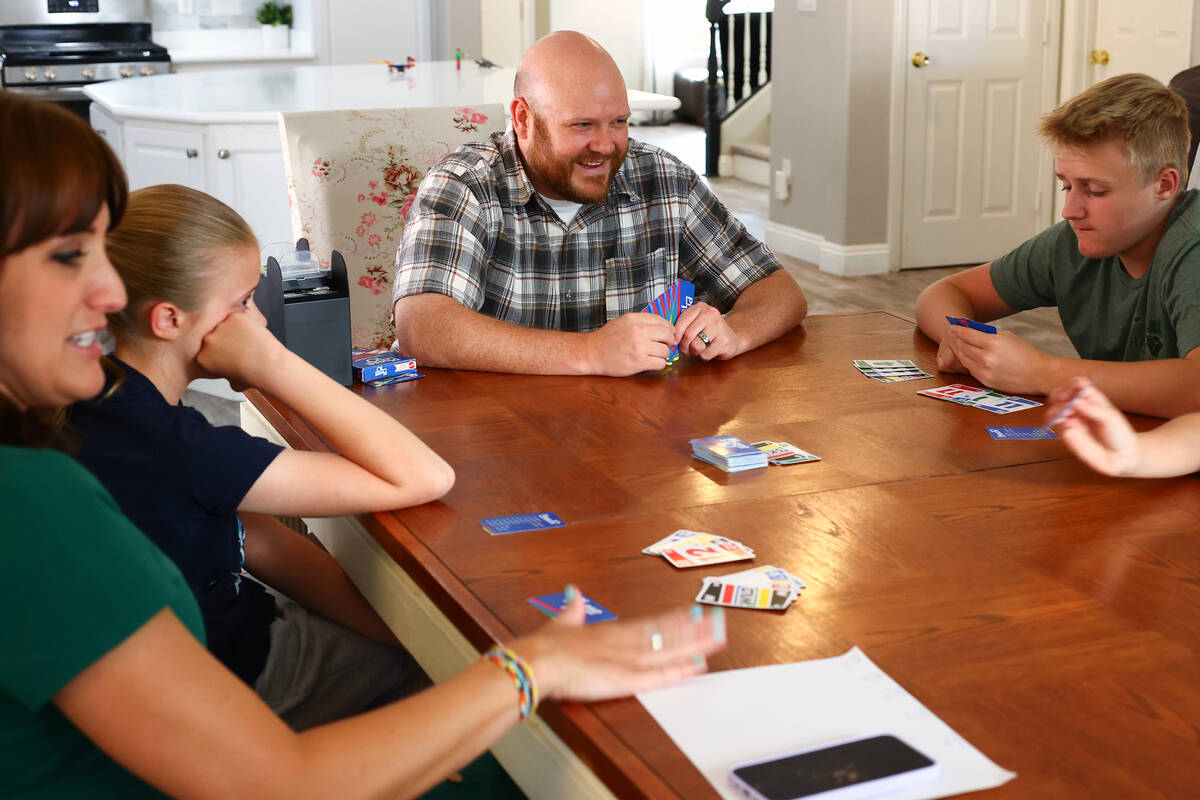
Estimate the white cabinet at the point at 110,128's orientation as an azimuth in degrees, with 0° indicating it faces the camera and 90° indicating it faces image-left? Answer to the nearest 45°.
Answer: approximately 45°

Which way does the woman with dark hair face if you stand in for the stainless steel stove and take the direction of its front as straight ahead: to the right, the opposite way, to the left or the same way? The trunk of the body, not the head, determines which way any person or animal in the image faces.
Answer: to the left

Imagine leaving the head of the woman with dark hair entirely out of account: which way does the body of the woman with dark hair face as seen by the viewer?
to the viewer's right

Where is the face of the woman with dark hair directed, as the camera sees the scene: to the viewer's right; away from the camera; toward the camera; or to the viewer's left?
to the viewer's right

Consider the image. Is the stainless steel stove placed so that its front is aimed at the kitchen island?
yes

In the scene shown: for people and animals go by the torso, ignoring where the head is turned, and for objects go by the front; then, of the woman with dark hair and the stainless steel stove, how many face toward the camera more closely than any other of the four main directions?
1

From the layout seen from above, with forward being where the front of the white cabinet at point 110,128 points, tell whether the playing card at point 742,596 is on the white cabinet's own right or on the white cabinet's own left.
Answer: on the white cabinet's own left

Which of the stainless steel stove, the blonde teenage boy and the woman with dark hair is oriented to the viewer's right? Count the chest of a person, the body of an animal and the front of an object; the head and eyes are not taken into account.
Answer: the woman with dark hair

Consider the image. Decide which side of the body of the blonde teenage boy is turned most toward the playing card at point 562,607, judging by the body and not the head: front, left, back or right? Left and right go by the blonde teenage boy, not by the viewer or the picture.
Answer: front

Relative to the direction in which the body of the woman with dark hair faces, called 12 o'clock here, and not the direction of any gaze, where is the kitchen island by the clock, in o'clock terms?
The kitchen island is roughly at 9 o'clock from the woman with dark hair.

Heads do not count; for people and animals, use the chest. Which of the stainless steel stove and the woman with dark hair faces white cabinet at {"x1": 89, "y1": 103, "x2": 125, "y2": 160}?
the stainless steel stove

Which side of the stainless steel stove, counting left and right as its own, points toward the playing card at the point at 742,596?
front

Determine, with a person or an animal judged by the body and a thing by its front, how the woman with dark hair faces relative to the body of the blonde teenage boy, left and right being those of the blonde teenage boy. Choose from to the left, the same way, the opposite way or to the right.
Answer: the opposite way

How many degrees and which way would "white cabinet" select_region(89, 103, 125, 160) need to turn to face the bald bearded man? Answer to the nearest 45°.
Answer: approximately 45° to its left

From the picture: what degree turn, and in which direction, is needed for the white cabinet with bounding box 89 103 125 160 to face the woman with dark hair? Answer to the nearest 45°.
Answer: approximately 45° to its left
